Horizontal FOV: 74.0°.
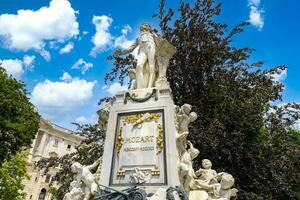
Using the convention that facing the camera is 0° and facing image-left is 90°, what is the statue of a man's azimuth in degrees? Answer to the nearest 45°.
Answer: approximately 0°

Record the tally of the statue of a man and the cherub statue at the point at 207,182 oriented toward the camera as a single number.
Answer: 2

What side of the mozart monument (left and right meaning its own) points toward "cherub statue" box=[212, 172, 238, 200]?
left
